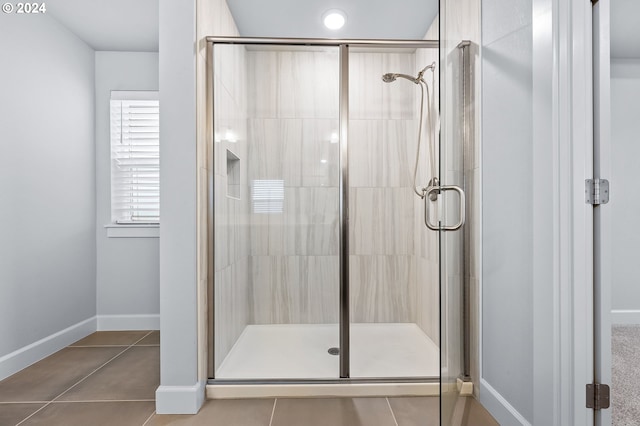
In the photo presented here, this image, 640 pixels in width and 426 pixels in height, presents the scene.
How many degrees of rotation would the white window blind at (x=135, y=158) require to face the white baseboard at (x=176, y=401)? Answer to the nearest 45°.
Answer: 0° — it already faces it

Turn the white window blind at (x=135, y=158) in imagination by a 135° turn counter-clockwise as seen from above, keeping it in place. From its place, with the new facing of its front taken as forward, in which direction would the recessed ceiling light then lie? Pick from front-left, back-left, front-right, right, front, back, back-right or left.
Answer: right

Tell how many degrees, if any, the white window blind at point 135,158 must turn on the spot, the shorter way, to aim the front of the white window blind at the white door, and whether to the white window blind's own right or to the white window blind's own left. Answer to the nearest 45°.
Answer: approximately 45° to the white window blind's own left

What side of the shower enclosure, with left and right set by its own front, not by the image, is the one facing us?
front

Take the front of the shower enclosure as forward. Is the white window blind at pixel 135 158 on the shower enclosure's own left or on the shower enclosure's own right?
on the shower enclosure's own right

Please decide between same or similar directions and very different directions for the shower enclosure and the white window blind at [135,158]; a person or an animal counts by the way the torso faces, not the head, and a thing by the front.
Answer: same or similar directions

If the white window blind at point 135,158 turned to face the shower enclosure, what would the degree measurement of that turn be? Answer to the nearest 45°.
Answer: approximately 45° to its left

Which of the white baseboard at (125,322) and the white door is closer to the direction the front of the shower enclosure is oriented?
the white door

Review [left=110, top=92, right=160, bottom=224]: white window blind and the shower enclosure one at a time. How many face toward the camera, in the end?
2

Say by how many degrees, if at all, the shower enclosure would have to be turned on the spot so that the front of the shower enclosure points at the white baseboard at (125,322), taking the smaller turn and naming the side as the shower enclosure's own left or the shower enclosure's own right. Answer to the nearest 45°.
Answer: approximately 135° to the shower enclosure's own right

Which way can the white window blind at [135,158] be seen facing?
toward the camera
